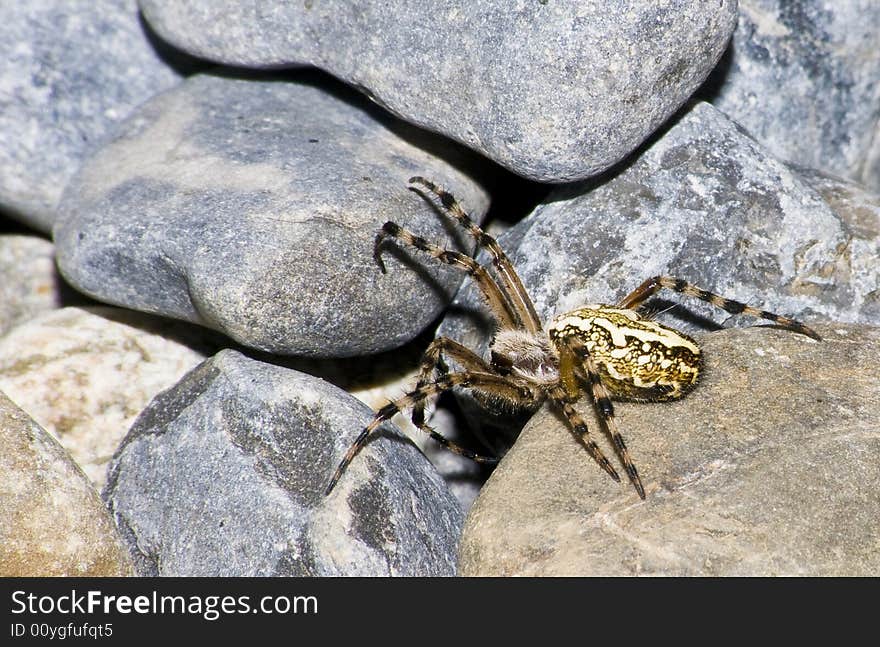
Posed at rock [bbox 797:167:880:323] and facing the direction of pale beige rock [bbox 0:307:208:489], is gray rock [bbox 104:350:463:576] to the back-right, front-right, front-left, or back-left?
front-left

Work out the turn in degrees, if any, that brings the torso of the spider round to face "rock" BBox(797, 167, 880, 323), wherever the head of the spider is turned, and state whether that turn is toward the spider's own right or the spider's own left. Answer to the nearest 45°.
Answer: approximately 135° to the spider's own right

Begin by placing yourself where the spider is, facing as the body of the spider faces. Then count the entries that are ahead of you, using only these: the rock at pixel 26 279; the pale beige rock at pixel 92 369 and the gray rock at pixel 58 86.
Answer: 3

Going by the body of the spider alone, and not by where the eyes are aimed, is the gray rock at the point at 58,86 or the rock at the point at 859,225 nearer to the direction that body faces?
the gray rock

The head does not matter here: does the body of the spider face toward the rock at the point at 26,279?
yes

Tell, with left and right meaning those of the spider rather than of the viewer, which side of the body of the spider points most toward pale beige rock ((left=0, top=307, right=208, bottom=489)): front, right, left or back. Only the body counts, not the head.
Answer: front

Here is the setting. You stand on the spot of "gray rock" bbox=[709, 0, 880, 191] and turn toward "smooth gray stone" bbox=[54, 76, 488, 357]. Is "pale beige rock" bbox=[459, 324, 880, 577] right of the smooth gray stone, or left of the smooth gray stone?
left

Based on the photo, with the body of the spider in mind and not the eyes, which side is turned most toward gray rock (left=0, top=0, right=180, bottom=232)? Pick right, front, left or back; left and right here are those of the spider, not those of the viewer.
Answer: front

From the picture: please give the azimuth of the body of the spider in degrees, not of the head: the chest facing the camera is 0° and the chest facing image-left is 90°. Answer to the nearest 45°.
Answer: approximately 90°

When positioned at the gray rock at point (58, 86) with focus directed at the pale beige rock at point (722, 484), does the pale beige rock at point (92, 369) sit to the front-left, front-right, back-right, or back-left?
front-right

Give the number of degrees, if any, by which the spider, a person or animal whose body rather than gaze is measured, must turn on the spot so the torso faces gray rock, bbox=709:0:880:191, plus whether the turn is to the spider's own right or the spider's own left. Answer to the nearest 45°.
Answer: approximately 90° to the spider's own right

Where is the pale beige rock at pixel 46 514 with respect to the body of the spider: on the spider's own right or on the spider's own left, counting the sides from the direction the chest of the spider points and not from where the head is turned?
on the spider's own left
